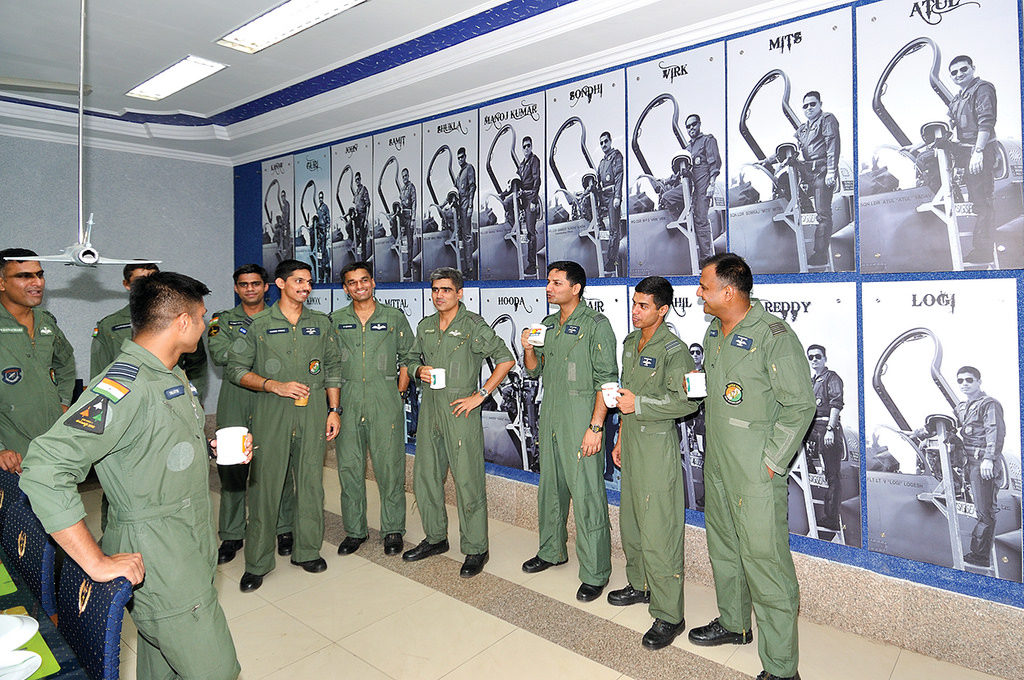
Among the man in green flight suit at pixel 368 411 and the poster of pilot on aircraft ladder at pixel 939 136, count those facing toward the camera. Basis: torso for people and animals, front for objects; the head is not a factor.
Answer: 2

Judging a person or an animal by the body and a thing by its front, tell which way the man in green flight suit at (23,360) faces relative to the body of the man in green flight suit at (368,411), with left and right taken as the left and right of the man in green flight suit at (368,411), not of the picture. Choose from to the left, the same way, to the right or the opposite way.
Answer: to the left

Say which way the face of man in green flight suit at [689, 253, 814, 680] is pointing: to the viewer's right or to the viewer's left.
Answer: to the viewer's left

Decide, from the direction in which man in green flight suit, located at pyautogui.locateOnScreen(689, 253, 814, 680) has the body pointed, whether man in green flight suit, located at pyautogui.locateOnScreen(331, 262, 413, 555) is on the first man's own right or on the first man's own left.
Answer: on the first man's own right

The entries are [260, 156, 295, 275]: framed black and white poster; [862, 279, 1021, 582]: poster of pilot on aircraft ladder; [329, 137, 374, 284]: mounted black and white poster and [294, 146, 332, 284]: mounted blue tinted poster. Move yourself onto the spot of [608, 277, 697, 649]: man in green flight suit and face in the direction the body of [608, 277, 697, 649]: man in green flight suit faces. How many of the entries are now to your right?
3

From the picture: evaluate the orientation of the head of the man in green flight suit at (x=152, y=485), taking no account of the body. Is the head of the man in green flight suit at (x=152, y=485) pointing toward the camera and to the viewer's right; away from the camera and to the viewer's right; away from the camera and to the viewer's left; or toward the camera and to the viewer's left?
away from the camera and to the viewer's right

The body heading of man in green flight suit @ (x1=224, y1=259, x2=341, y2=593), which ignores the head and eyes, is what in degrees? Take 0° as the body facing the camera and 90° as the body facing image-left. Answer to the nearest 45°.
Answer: approximately 315°

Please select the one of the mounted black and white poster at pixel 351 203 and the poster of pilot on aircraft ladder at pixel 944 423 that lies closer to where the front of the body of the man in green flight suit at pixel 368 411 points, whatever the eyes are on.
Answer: the poster of pilot on aircraft ladder

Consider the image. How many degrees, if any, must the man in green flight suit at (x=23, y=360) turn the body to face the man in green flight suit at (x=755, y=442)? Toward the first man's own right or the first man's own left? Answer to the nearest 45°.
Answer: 0° — they already face them
